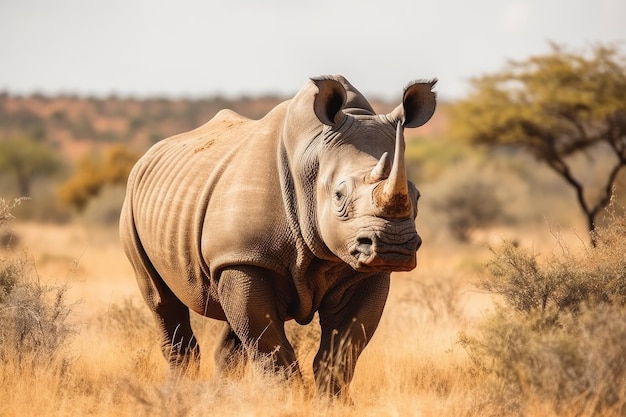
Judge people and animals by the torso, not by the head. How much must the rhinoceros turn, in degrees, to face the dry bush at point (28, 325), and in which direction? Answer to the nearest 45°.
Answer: approximately 135° to its right

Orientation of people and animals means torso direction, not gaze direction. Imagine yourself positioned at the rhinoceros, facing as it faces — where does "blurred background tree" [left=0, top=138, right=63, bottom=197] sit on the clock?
The blurred background tree is roughly at 7 o'clock from the rhinoceros.

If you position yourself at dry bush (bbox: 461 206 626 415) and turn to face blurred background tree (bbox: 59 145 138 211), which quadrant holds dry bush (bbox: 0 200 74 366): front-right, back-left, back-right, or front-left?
front-left

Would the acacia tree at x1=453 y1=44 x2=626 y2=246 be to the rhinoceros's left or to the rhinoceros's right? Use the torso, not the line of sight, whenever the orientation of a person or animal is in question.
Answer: on its left

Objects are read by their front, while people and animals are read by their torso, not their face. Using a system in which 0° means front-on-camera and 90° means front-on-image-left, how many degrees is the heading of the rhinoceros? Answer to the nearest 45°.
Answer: approximately 315°

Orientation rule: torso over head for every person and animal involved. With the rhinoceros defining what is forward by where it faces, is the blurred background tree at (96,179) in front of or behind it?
behind

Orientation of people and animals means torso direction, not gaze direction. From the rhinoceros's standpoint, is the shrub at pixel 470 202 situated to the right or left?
on its left

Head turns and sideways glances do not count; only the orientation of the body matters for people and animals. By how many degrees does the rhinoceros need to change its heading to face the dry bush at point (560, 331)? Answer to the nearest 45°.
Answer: approximately 45° to its left

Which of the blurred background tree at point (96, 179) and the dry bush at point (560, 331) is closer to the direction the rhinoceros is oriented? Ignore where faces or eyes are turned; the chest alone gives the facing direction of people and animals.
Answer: the dry bush

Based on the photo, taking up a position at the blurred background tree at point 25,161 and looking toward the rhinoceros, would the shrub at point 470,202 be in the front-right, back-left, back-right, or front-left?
front-left

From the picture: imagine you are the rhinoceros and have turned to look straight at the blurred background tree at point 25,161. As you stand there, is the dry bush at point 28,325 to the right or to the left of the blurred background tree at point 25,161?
left

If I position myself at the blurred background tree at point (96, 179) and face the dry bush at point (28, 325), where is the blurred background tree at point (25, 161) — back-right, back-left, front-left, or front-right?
back-right
